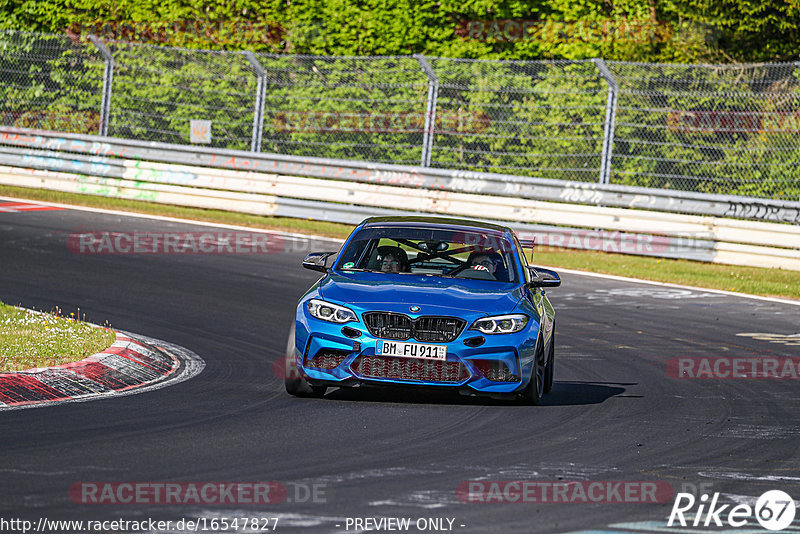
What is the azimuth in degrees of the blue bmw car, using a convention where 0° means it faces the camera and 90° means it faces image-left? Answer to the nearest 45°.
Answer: approximately 0°

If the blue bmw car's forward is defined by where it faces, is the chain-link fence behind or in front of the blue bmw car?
behind

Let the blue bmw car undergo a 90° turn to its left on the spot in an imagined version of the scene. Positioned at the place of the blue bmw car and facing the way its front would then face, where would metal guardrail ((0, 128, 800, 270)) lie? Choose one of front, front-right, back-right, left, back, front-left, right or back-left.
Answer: left

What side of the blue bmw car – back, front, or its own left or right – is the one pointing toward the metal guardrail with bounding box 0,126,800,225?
back
